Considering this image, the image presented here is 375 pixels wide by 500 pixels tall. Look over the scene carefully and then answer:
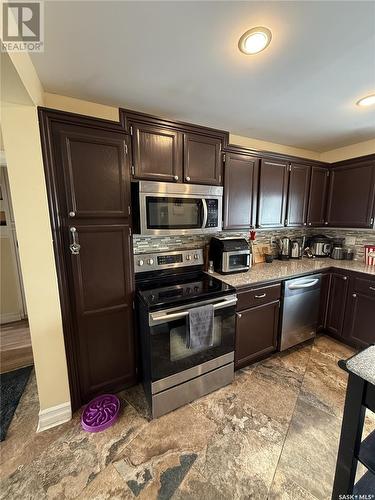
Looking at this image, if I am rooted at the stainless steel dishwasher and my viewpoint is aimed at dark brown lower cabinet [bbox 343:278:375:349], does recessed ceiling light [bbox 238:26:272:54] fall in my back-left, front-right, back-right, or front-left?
back-right

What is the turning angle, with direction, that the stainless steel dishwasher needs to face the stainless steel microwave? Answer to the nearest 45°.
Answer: approximately 90° to its right

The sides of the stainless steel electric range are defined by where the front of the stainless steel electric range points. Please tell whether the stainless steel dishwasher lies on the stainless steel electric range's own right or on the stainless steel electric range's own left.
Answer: on the stainless steel electric range's own left

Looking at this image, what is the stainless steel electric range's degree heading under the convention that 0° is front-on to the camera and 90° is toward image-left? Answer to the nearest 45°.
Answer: approximately 315°

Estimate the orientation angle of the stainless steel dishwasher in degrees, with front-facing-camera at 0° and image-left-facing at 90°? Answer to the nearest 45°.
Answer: approximately 315°

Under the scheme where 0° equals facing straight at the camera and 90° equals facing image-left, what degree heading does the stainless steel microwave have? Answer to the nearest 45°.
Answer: approximately 315°

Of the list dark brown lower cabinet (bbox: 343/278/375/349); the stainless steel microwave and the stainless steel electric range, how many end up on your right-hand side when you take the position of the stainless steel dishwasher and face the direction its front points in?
2

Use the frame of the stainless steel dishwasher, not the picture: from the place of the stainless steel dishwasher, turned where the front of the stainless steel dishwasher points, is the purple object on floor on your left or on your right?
on your right

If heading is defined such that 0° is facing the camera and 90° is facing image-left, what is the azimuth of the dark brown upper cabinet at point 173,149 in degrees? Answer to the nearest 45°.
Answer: approximately 315°
